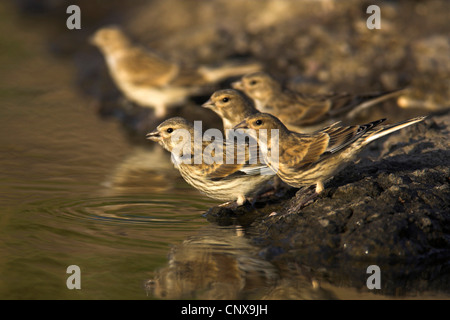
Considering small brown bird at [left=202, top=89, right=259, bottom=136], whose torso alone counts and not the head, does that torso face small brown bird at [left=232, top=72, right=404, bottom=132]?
no

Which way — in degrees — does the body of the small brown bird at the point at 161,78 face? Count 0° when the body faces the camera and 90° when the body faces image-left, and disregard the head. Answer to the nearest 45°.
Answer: approximately 90°

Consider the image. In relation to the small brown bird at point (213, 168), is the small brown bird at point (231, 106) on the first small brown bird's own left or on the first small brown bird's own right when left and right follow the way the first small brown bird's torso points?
on the first small brown bird's own right

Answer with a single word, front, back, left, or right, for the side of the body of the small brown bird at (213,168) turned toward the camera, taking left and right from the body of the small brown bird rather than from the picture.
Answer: left

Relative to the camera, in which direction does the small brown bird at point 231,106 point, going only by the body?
to the viewer's left

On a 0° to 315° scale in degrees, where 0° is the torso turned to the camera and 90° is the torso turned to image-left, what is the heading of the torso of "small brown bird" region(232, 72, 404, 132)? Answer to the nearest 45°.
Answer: approximately 90°

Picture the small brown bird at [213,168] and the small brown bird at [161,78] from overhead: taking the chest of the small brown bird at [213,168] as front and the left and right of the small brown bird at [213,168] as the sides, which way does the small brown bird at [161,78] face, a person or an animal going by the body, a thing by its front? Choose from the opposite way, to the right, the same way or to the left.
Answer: the same way

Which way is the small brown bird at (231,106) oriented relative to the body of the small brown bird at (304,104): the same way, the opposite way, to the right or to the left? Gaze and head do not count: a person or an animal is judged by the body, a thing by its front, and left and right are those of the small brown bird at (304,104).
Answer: the same way

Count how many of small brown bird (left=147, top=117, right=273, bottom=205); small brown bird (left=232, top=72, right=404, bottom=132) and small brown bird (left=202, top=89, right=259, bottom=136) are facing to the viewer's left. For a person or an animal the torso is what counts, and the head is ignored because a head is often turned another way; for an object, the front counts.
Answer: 3

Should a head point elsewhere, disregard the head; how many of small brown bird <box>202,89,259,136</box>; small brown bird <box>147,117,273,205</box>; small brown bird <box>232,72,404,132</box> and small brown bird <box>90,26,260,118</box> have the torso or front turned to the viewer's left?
4

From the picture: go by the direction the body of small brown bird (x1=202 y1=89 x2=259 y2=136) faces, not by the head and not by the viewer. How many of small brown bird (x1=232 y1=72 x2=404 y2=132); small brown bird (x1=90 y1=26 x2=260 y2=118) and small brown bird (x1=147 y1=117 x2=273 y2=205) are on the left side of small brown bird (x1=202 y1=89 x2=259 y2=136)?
1

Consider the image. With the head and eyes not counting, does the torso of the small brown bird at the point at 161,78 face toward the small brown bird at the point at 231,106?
no

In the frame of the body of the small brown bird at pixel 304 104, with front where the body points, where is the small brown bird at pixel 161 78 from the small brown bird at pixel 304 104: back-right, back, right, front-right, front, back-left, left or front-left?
front-right
